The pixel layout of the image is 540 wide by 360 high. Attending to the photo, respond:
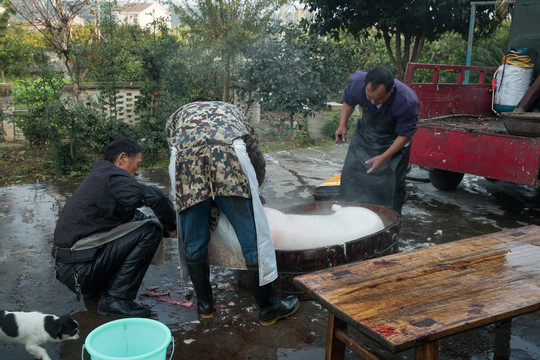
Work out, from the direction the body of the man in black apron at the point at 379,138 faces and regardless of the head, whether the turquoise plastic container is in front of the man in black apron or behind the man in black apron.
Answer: in front

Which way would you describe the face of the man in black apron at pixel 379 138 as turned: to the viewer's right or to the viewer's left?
to the viewer's left

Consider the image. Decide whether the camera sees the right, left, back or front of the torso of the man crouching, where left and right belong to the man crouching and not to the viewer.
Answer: right

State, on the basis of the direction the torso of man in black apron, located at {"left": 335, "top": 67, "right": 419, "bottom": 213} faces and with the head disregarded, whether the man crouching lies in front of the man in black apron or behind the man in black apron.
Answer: in front

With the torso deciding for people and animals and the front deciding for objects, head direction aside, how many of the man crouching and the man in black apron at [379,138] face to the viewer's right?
1

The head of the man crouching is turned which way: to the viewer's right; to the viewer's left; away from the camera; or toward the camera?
to the viewer's right

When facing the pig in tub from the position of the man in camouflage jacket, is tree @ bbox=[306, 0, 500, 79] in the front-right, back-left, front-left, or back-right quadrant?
front-left

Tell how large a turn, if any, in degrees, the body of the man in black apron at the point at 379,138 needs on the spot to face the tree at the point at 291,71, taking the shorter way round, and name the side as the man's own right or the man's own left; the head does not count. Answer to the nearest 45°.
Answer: approximately 135° to the man's own right

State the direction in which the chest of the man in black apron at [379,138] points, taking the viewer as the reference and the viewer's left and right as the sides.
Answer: facing the viewer and to the left of the viewer

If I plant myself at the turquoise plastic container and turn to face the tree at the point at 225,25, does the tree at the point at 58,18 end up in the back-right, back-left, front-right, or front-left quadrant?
front-left

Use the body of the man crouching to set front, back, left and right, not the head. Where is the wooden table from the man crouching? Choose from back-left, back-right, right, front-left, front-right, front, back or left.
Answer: front-right

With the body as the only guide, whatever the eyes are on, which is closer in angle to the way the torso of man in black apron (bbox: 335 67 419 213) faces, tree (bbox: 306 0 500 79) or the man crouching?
the man crouching

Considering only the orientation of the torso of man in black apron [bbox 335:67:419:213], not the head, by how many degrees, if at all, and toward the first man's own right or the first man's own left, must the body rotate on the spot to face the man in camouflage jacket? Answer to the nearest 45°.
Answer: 0° — they already face them
